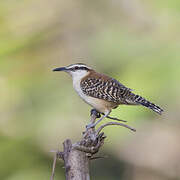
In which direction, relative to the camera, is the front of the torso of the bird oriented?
to the viewer's left
